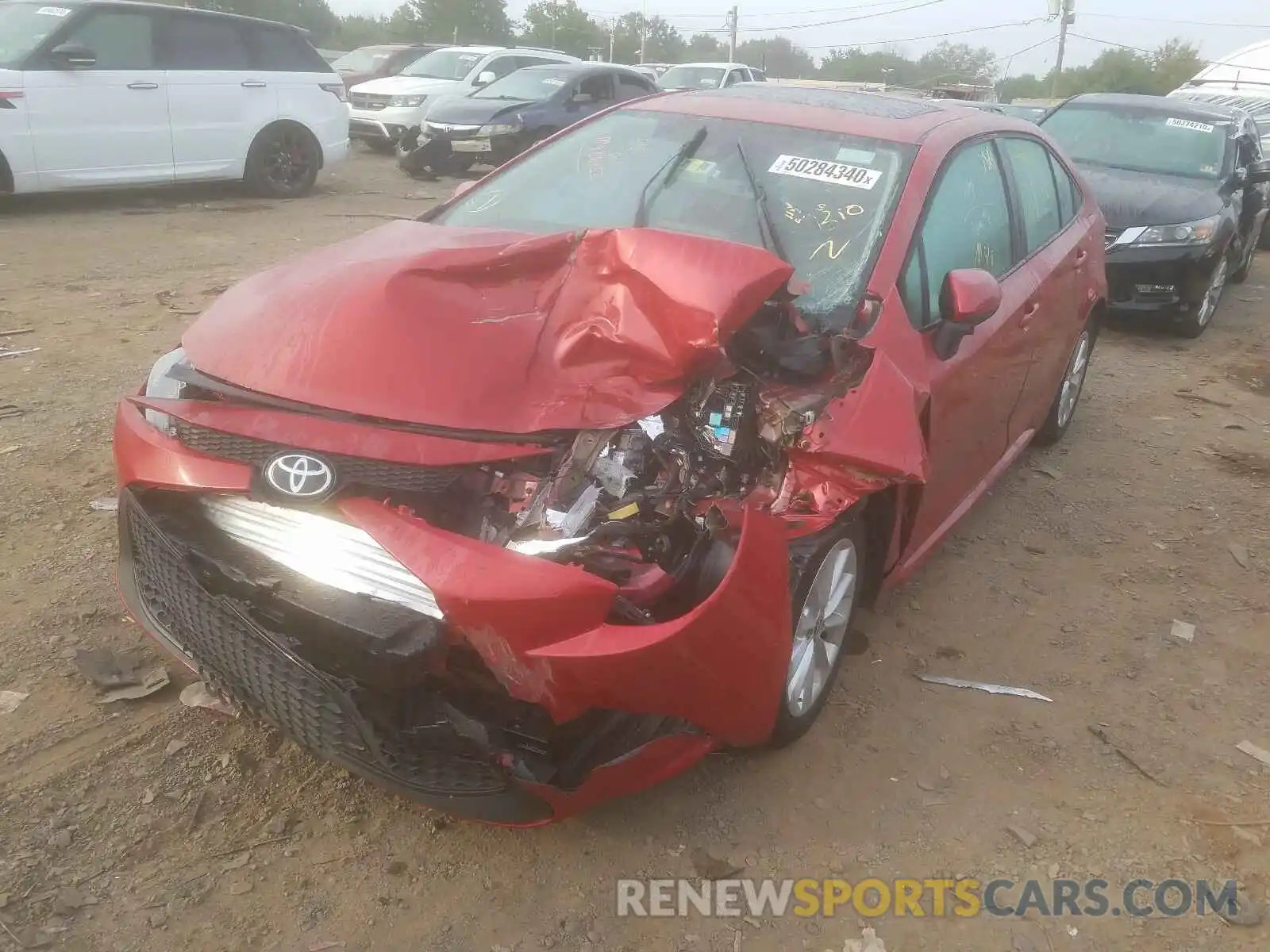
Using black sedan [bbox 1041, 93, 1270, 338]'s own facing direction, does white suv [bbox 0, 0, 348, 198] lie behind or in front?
in front

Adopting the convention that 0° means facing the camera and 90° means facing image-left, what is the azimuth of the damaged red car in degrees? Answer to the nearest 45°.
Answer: approximately 45°

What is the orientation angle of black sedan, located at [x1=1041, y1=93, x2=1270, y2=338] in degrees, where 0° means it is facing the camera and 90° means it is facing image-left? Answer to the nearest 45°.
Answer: approximately 45°

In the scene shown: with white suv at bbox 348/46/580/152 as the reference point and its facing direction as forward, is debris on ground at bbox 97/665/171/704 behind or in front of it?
in front

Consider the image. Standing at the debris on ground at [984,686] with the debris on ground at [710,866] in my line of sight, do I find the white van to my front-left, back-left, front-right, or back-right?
back-right

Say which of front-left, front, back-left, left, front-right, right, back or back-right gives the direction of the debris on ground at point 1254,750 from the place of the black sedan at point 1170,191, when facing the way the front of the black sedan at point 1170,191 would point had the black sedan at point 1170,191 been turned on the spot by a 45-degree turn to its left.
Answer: front

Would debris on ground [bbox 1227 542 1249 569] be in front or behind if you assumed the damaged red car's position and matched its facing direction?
behind

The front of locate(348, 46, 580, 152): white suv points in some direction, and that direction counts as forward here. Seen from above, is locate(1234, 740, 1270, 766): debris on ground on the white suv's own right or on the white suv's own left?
on the white suv's own left

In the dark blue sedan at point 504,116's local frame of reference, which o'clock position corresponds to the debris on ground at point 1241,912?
The debris on ground is roughly at 10 o'clock from the dark blue sedan.
